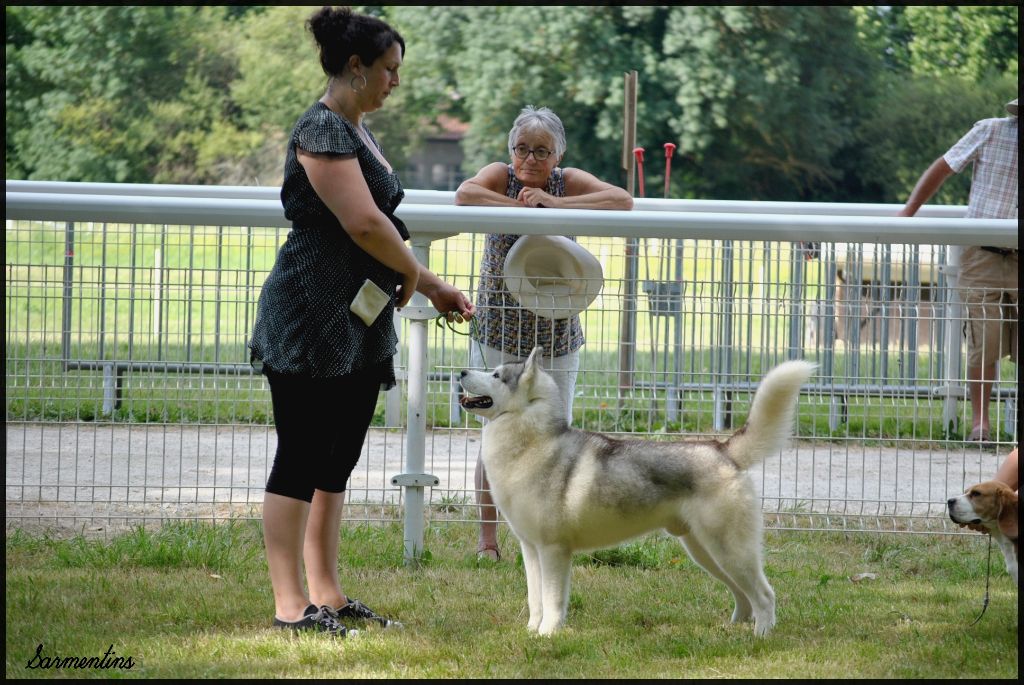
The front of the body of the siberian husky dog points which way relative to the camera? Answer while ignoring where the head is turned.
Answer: to the viewer's left

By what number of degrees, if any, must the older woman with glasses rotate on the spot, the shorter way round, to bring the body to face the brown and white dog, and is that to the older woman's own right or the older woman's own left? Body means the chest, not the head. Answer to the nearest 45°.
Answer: approximately 45° to the older woman's own left

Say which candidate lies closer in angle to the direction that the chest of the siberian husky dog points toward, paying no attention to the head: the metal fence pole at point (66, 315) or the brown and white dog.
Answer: the metal fence pole

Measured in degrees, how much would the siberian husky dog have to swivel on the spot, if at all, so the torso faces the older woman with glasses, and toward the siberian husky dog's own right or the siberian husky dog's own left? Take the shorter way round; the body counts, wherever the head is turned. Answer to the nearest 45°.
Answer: approximately 45° to the siberian husky dog's own right

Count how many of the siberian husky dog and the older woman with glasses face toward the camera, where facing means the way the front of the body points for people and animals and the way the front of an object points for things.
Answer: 1

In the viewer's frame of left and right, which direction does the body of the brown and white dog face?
facing to the left of the viewer
